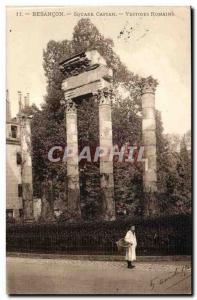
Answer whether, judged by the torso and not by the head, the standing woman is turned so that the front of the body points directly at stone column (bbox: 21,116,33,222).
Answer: no
